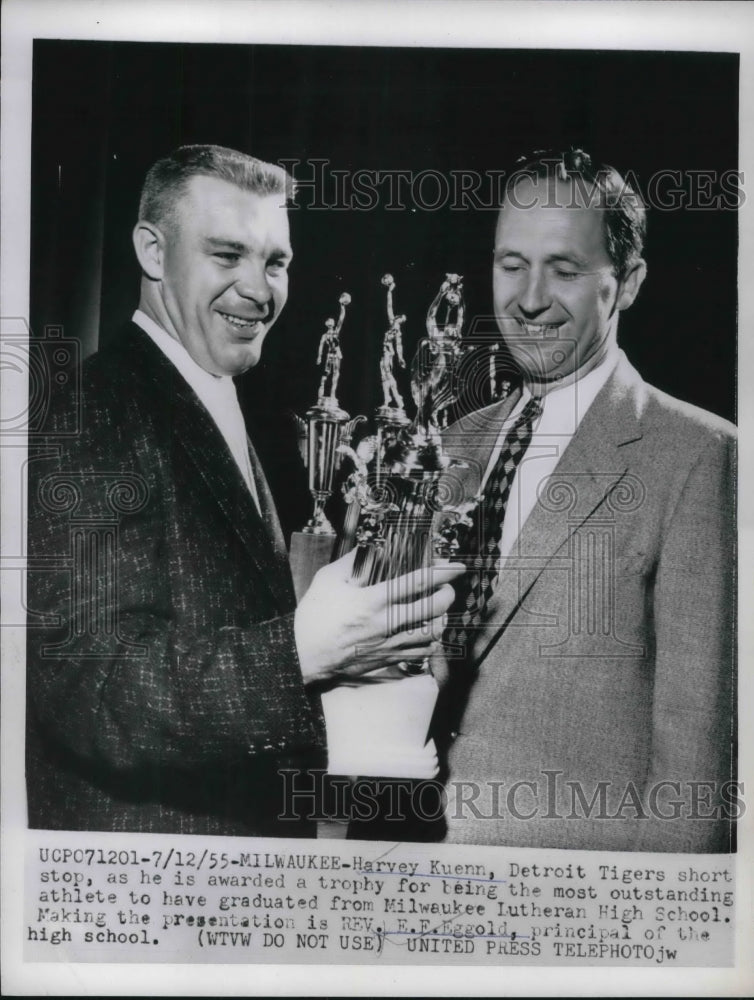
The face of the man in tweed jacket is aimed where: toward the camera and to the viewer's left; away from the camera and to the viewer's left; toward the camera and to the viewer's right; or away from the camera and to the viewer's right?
toward the camera and to the viewer's right

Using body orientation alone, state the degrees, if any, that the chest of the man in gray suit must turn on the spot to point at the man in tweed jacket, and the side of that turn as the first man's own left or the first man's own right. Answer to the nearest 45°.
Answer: approximately 45° to the first man's own right

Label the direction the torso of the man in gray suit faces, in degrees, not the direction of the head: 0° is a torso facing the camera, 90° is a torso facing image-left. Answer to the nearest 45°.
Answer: approximately 45°
